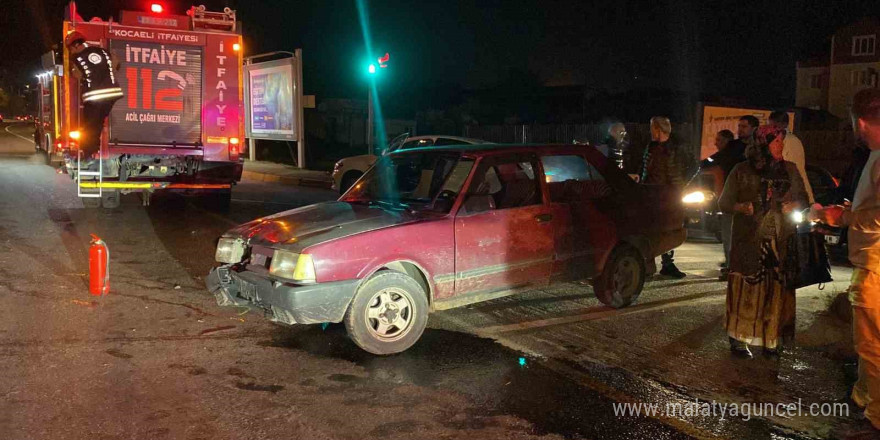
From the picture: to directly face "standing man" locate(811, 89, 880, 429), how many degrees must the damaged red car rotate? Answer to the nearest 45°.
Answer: approximately 90° to its left

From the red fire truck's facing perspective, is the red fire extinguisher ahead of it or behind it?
behind

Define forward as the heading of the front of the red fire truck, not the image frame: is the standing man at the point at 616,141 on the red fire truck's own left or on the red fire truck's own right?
on the red fire truck's own right

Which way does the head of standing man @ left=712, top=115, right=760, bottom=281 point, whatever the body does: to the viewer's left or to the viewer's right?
to the viewer's left

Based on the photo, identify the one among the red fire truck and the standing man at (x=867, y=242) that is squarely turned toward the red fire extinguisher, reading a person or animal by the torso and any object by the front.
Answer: the standing man

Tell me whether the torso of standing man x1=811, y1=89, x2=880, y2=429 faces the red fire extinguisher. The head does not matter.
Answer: yes

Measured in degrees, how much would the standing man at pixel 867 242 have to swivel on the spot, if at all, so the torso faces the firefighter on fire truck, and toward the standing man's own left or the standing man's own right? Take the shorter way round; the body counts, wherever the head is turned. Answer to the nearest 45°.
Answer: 0° — they already face them

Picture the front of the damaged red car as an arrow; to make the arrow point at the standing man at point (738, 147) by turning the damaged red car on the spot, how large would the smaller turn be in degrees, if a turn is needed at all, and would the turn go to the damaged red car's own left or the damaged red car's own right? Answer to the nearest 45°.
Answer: approximately 180°

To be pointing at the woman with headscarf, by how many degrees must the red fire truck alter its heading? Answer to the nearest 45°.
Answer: approximately 180°

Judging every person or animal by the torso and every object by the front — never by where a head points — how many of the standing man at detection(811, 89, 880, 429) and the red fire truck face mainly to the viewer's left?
1

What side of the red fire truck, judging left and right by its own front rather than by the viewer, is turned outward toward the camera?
back

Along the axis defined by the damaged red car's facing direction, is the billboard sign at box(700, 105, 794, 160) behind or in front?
behind

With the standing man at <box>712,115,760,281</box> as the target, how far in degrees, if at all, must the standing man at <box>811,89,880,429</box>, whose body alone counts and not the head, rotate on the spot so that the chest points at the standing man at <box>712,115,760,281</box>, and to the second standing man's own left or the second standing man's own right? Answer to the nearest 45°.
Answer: approximately 90° to the second standing man's own right

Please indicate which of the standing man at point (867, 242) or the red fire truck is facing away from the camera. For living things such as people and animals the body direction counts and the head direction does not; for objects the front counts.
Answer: the red fire truck

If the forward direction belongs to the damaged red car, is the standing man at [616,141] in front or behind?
behind

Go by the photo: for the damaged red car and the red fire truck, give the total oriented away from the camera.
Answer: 1
